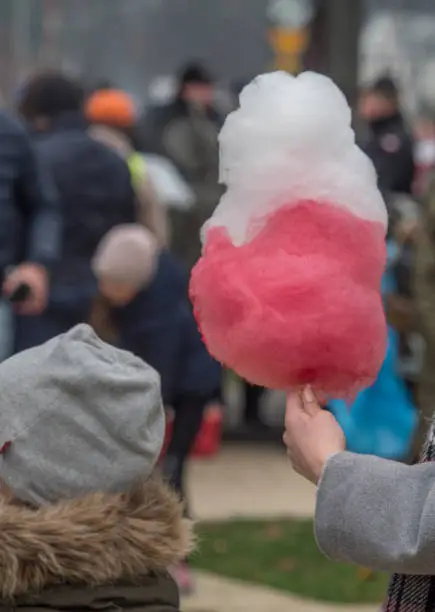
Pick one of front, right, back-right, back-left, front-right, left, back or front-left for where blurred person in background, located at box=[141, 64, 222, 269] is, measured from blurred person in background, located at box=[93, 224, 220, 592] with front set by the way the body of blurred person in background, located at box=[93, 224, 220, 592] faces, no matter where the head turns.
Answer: back-right

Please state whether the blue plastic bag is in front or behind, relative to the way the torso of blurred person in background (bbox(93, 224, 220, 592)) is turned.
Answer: behind

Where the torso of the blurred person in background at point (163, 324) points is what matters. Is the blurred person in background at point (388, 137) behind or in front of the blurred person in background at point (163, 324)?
behind
